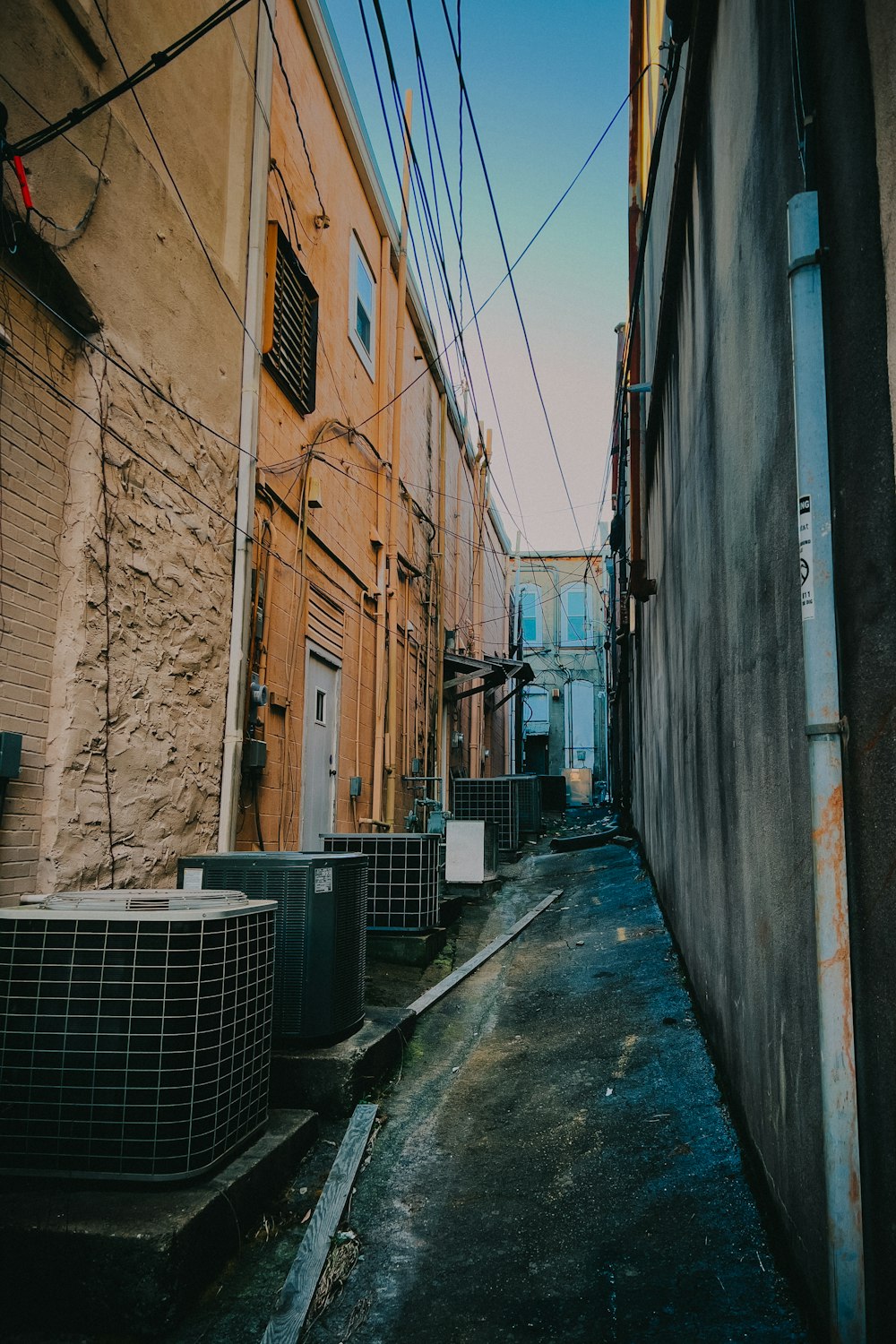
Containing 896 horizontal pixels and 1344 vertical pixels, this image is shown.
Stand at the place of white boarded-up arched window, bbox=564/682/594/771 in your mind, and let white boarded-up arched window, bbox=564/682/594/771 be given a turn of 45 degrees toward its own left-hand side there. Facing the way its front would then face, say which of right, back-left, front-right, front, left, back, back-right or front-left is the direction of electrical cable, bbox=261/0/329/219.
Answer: front-right

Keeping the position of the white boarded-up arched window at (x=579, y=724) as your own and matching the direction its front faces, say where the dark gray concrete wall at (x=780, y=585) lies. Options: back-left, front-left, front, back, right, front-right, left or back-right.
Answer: front

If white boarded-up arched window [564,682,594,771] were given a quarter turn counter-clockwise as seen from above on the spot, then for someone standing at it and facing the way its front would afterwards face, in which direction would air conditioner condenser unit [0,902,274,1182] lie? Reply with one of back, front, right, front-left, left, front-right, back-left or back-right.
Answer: right

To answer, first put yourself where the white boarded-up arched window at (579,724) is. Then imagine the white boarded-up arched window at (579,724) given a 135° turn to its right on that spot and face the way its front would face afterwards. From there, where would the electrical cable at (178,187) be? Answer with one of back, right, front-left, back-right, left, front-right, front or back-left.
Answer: back-left

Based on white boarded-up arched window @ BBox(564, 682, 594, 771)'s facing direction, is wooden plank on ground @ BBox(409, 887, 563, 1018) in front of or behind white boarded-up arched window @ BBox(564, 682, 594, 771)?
in front

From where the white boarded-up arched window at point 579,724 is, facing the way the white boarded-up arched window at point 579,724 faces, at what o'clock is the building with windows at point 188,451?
The building with windows is roughly at 12 o'clock from the white boarded-up arched window.

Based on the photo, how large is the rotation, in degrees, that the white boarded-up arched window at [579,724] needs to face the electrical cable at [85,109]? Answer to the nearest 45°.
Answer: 0° — it already faces it

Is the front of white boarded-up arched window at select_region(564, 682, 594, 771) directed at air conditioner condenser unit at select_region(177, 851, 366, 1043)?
yes

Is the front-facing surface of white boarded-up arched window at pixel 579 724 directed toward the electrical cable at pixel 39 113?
yes

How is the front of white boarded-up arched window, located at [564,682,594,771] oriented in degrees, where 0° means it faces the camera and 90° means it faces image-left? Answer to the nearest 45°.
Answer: approximately 0°

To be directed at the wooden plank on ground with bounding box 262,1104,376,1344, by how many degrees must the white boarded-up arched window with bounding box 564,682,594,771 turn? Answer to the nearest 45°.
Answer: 0° — it already faces it

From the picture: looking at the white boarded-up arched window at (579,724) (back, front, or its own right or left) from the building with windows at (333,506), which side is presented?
front

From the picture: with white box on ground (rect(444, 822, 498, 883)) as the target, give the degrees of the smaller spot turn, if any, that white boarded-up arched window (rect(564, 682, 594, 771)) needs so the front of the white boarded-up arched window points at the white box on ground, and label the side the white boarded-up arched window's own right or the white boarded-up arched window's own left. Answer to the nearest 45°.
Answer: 0° — it already faces it
